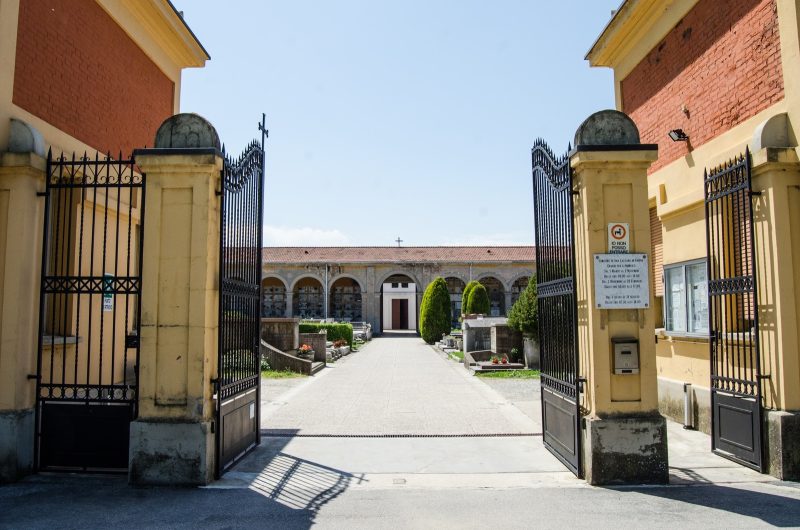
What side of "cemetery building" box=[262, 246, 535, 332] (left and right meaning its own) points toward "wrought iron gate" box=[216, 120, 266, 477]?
front

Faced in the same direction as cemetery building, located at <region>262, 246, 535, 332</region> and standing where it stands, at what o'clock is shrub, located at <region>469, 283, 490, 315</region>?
The shrub is roughly at 11 o'clock from the cemetery building.

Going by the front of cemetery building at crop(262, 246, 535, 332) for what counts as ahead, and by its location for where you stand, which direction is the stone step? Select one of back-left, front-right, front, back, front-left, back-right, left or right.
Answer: front

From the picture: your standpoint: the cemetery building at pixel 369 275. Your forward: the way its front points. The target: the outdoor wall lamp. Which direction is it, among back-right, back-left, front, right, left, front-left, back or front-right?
front

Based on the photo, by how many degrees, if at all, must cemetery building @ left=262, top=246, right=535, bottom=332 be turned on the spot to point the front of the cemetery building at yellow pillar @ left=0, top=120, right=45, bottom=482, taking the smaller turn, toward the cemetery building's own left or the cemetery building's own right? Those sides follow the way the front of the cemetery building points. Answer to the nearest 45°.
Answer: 0° — it already faces it

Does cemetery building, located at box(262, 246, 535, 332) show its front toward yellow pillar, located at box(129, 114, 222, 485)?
yes

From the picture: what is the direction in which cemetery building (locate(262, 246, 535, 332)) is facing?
toward the camera

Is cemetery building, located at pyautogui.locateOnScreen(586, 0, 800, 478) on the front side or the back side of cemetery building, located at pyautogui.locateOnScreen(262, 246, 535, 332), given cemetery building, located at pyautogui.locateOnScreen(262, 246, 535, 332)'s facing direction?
on the front side

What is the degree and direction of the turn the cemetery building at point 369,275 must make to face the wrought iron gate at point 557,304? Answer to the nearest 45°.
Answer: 0° — it already faces it

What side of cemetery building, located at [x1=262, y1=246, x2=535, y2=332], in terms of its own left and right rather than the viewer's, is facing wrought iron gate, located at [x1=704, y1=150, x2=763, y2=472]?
front

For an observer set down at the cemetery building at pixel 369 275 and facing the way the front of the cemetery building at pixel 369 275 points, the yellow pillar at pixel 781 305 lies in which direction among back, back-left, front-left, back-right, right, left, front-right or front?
front

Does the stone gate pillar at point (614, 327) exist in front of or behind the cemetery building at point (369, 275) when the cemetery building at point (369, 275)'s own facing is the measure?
in front
